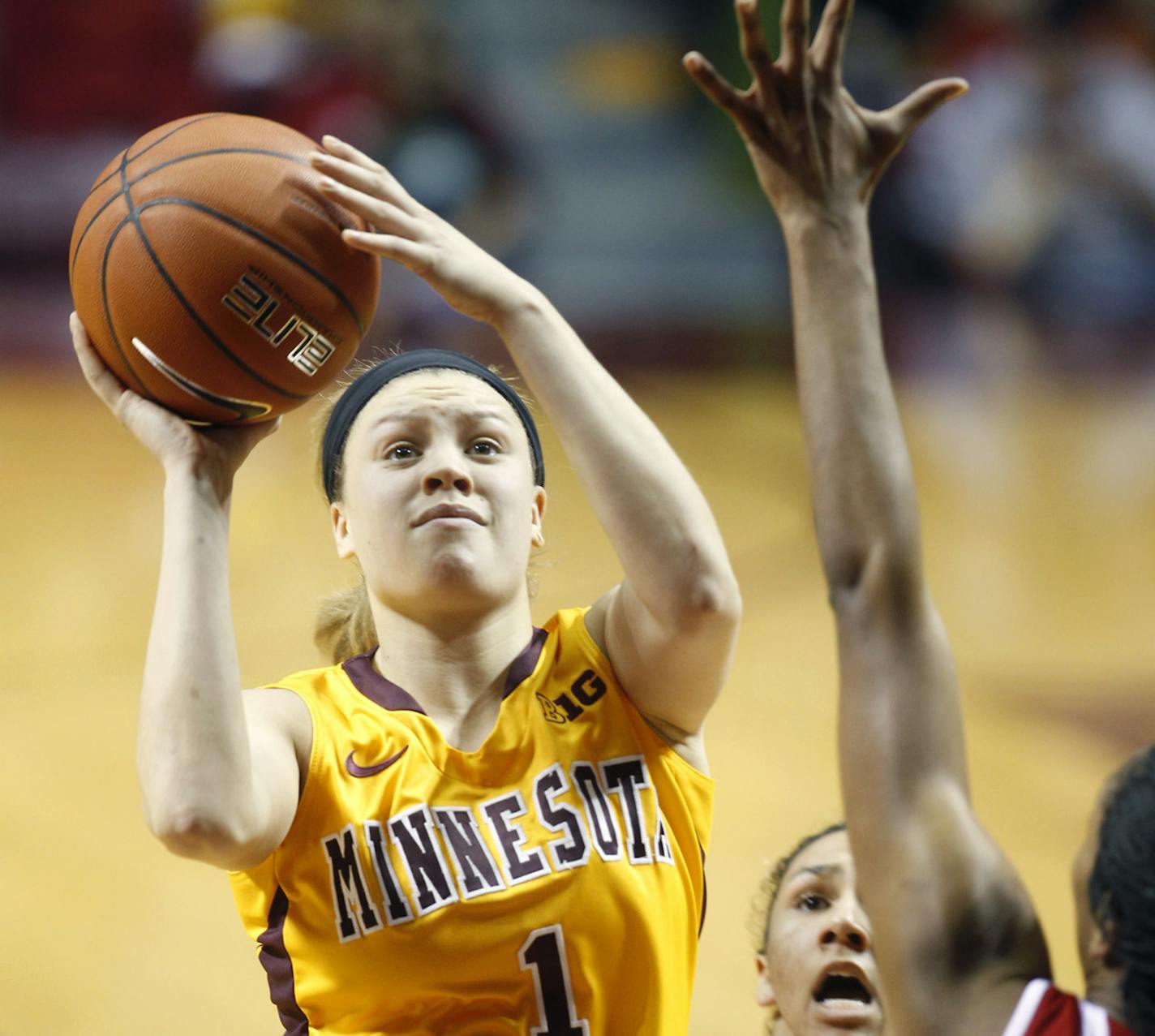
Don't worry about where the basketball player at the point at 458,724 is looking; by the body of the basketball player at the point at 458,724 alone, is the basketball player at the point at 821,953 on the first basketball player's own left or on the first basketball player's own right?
on the first basketball player's own left

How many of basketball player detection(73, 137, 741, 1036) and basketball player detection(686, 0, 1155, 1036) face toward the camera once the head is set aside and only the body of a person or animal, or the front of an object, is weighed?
1

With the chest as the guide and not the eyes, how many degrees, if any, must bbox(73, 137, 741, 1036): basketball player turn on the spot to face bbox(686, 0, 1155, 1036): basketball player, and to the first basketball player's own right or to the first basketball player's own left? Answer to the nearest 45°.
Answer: approximately 45° to the first basketball player's own left

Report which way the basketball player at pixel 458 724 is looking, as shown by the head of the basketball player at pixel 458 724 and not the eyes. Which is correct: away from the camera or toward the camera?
toward the camera

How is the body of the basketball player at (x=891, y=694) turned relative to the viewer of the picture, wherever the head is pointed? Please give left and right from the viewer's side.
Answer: facing away from the viewer and to the left of the viewer

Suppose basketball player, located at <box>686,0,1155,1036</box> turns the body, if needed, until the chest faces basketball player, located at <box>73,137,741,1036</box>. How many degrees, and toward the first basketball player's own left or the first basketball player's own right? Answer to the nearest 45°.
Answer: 0° — they already face them

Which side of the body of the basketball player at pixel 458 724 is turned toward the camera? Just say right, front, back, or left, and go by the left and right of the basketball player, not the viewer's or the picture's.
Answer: front
